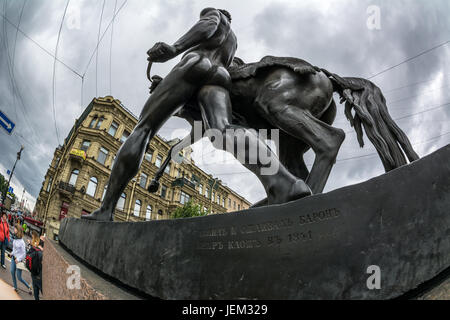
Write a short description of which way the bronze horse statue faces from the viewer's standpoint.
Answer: facing to the left of the viewer

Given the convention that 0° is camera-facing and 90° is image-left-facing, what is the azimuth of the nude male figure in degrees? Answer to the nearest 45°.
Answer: approximately 135°
